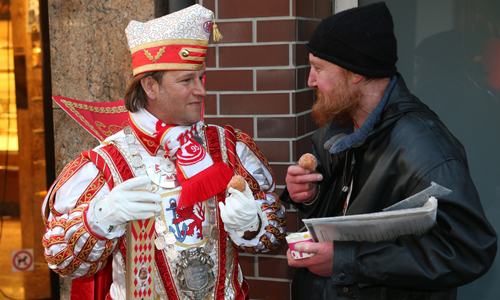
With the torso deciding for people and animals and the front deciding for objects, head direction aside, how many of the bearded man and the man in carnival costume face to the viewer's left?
1

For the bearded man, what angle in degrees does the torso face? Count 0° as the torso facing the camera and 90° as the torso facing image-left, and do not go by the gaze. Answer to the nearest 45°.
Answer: approximately 90°

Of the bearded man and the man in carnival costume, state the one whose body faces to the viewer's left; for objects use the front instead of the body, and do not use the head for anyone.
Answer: the bearded man

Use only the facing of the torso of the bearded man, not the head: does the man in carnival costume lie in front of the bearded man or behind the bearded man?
in front

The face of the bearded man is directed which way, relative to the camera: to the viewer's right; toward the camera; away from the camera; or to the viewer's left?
to the viewer's left

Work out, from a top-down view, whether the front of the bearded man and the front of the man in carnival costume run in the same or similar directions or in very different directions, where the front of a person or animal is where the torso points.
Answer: very different directions

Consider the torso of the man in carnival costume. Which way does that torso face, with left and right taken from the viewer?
facing the viewer and to the right of the viewer
